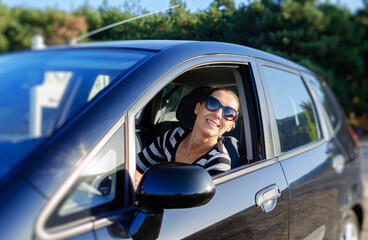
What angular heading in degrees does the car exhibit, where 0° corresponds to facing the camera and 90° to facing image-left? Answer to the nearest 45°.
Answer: approximately 45°

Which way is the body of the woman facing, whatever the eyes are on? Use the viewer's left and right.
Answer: facing the viewer
